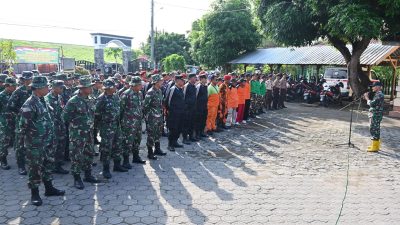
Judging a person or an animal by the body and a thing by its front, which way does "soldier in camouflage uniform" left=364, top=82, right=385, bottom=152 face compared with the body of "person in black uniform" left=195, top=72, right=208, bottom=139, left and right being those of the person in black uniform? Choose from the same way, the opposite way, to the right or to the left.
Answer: the opposite way

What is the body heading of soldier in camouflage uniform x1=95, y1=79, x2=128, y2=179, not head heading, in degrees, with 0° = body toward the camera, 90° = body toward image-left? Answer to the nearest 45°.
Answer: approximately 315°

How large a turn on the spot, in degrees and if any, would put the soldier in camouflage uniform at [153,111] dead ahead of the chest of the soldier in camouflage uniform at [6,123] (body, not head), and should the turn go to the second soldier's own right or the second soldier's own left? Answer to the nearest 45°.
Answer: approximately 45° to the second soldier's own left

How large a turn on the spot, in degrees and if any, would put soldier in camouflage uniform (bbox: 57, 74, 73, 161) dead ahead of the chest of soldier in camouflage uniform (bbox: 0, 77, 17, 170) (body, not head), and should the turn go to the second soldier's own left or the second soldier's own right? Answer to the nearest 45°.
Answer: approximately 45° to the second soldier's own left

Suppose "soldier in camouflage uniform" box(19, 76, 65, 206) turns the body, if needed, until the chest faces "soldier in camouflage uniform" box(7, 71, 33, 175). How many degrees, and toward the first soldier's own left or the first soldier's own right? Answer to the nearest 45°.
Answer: approximately 135° to the first soldier's own left

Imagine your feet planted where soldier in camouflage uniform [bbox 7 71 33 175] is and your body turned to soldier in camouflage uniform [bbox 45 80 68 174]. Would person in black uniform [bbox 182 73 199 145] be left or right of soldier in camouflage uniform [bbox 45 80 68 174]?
left

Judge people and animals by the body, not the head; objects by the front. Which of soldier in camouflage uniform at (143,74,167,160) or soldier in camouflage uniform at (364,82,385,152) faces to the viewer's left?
soldier in camouflage uniform at (364,82,385,152)

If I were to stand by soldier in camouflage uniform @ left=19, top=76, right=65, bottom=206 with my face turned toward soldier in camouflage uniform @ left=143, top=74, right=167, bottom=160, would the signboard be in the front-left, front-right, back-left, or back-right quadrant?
front-left

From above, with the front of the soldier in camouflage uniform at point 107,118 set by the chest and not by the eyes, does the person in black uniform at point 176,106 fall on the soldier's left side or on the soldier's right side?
on the soldier's left side

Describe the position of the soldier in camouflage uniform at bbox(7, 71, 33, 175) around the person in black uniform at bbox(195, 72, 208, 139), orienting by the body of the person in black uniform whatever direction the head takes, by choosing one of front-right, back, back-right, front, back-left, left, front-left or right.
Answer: right

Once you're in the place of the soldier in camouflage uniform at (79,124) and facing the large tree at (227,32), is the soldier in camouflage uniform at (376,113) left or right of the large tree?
right

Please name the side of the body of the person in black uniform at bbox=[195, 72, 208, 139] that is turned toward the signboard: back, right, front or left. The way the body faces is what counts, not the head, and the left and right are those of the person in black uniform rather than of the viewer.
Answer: back

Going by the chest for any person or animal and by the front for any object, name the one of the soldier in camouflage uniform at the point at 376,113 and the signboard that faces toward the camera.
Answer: the signboard

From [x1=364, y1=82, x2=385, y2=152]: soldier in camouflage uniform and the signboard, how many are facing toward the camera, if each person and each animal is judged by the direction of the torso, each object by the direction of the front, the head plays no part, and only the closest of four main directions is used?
1

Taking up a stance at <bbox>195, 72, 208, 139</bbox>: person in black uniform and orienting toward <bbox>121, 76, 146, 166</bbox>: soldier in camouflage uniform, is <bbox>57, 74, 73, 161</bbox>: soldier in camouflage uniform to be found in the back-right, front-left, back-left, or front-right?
front-right

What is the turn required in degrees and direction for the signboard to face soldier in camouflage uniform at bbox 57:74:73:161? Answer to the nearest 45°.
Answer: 0° — it already faces them

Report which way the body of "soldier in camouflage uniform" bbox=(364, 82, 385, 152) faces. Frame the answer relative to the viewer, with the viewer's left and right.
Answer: facing to the left of the viewer

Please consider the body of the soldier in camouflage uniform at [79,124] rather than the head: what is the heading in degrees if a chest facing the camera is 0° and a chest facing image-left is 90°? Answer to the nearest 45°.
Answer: approximately 315°

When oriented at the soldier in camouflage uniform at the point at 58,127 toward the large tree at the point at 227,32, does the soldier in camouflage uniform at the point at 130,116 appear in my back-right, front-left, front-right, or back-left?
front-right

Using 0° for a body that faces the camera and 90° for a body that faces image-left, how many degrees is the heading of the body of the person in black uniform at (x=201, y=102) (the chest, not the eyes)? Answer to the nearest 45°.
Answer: approximately 315°
